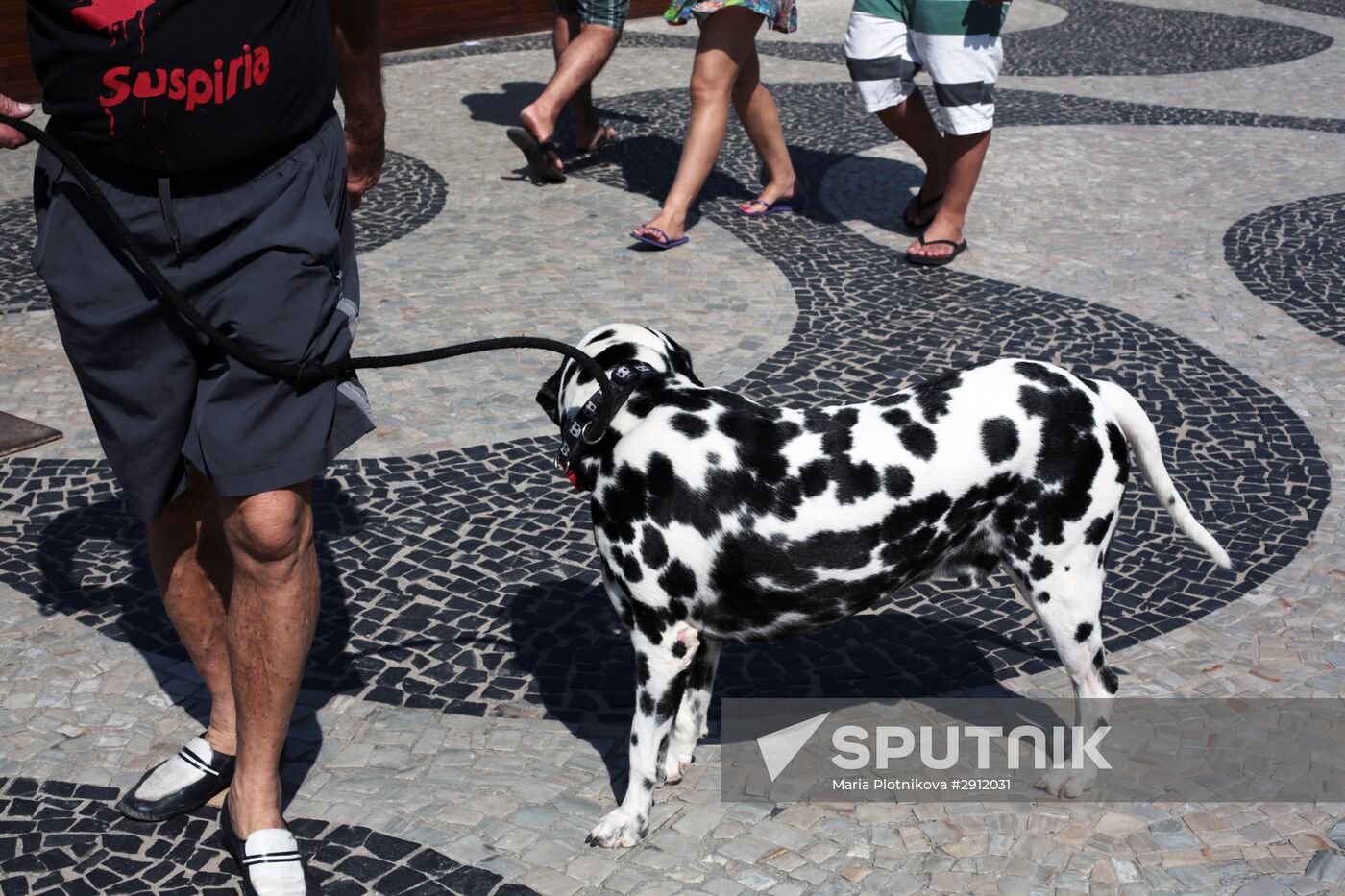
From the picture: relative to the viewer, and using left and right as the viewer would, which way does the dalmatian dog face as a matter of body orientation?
facing to the left of the viewer
